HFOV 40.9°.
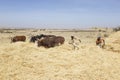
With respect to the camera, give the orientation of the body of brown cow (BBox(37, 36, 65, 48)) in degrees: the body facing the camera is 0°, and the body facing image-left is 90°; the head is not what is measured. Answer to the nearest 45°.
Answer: approximately 90°
